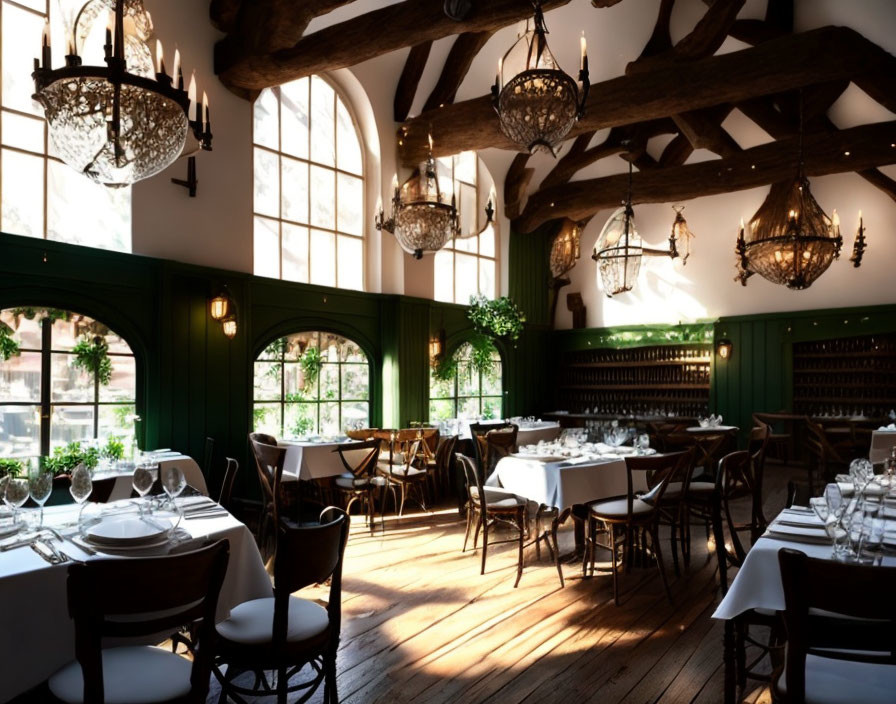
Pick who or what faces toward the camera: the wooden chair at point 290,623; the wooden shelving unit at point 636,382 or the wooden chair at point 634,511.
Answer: the wooden shelving unit

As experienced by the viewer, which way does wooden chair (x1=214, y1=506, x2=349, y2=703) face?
facing away from the viewer and to the left of the viewer

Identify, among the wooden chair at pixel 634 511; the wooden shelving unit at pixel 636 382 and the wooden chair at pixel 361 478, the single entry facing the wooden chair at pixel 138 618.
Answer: the wooden shelving unit

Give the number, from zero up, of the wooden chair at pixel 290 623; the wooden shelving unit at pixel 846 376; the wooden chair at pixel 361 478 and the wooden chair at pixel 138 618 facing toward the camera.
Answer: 1

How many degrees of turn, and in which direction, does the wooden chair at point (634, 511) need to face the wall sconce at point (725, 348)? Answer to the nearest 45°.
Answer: approximately 45° to its right

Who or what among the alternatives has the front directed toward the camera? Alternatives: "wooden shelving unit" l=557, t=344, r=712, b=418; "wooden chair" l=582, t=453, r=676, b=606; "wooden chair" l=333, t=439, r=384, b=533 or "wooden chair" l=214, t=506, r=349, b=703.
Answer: the wooden shelving unit

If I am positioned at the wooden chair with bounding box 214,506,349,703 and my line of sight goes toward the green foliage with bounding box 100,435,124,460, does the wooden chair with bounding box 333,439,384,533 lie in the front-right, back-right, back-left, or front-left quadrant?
front-right

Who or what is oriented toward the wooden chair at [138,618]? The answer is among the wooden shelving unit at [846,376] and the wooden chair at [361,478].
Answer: the wooden shelving unit

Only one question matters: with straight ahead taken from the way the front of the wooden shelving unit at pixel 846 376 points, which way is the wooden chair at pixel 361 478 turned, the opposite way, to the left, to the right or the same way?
to the right

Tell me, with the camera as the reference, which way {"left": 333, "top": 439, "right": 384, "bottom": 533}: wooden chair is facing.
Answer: facing away from the viewer and to the left of the viewer

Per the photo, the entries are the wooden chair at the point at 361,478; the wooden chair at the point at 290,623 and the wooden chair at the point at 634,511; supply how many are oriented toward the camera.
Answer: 0

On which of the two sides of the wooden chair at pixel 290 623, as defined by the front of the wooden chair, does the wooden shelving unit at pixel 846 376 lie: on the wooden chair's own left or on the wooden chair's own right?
on the wooden chair's own right

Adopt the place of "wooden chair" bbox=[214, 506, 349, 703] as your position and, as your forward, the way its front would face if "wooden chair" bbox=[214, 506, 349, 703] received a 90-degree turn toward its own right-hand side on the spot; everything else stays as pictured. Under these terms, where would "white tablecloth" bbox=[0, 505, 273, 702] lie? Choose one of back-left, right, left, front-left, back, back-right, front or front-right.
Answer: back-left

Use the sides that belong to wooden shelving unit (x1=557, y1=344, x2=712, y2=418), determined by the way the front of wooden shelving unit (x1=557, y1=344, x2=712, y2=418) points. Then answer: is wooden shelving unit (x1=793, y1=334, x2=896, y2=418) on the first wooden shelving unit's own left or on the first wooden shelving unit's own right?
on the first wooden shelving unit's own left

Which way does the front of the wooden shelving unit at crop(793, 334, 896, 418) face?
toward the camera
